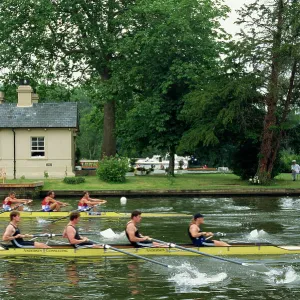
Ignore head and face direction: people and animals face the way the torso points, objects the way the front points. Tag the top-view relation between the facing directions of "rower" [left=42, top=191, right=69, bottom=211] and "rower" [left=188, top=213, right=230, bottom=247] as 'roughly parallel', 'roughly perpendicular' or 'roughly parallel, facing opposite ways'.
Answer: roughly parallel

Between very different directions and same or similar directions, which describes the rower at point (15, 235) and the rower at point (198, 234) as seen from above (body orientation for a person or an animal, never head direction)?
same or similar directions

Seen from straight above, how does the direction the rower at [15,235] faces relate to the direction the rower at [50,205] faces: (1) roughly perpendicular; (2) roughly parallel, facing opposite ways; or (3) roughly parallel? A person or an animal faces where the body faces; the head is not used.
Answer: roughly parallel
